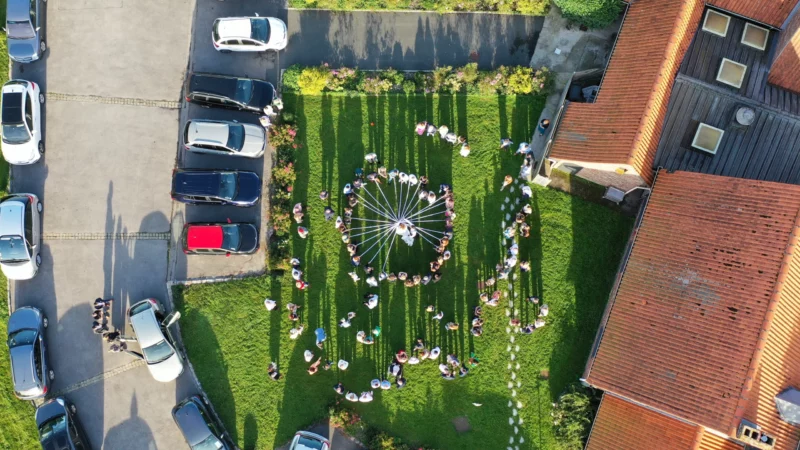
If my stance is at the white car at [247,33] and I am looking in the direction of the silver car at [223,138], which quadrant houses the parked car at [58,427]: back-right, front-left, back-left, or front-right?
front-right

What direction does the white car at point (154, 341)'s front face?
toward the camera

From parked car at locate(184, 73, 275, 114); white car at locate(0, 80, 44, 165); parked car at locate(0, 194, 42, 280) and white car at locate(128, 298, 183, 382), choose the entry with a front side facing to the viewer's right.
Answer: parked car at locate(184, 73, 275, 114)

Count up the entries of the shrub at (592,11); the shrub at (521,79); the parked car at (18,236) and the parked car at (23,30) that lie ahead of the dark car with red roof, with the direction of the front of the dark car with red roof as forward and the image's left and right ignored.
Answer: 2

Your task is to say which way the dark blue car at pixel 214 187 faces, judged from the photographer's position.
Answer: facing to the right of the viewer

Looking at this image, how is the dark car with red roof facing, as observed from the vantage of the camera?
facing to the right of the viewer

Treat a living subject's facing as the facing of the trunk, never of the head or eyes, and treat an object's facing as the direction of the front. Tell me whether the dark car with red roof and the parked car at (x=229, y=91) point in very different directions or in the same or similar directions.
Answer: same or similar directions

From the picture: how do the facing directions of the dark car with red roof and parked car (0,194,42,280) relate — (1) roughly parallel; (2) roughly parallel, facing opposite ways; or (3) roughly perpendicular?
roughly perpendicular

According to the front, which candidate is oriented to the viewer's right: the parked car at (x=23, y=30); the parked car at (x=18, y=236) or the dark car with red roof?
the dark car with red roof
